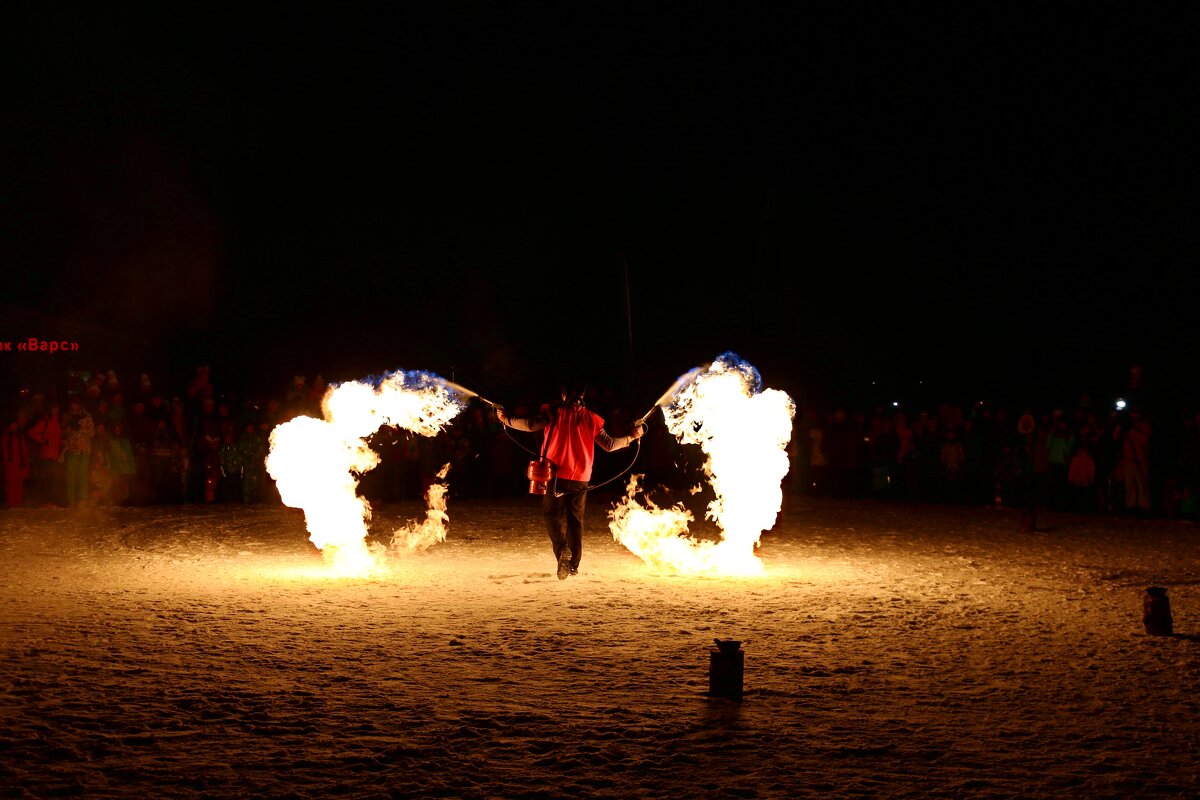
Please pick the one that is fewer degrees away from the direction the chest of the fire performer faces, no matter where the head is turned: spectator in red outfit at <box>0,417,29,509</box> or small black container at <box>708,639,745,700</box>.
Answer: the spectator in red outfit

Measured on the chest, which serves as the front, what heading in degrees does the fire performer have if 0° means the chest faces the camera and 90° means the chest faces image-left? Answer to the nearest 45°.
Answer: approximately 180°

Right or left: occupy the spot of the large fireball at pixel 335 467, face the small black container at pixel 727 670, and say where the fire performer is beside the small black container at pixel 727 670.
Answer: left

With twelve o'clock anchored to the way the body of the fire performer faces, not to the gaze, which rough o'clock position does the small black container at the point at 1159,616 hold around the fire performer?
The small black container is roughly at 4 o'clock from the fire performer.

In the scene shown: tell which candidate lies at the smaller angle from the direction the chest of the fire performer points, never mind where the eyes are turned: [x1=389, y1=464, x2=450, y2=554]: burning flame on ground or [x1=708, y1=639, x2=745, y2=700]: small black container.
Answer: the burning flame on ground

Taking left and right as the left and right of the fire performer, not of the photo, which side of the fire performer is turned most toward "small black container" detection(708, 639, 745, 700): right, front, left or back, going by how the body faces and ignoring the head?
back

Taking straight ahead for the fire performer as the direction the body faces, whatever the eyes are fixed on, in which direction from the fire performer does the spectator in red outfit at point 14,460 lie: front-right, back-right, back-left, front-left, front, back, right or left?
front-left
